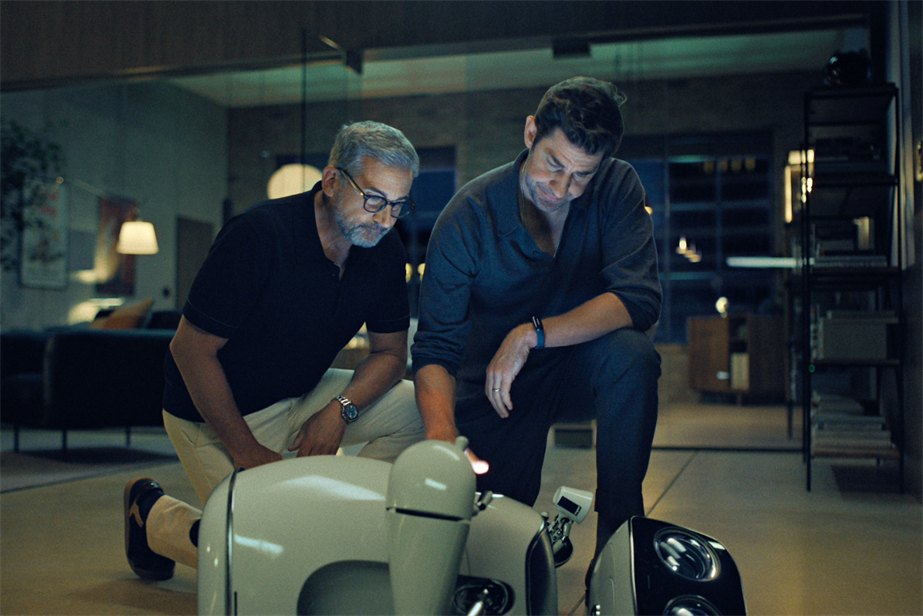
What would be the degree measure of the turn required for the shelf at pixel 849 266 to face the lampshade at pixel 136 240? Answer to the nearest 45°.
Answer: approximately 90° to its right

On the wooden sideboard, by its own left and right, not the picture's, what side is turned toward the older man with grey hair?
front

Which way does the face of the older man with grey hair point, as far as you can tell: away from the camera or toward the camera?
toward the camera

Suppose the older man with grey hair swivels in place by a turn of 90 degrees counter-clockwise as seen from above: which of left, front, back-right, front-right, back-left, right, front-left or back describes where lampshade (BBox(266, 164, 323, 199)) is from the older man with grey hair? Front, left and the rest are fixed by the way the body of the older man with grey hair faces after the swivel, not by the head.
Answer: front-left

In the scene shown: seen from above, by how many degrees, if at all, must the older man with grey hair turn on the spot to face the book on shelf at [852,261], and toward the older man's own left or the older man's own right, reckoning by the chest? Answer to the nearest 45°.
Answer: approximately 90° to the older man's own left

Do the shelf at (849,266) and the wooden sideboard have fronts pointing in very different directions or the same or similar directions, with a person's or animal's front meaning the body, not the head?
same or similar directions

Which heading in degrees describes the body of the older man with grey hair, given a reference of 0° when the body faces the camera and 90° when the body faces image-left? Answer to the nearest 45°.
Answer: approximately 315°

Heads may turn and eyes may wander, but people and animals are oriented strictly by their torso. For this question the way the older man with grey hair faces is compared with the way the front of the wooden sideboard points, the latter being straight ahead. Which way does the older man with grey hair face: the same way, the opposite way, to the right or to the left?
to the left

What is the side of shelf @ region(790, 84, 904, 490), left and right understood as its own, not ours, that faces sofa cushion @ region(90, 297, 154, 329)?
right

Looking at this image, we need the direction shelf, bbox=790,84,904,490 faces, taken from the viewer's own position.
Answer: facing the viewer

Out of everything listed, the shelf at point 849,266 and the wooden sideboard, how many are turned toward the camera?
2

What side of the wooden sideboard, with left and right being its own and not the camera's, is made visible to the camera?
front
